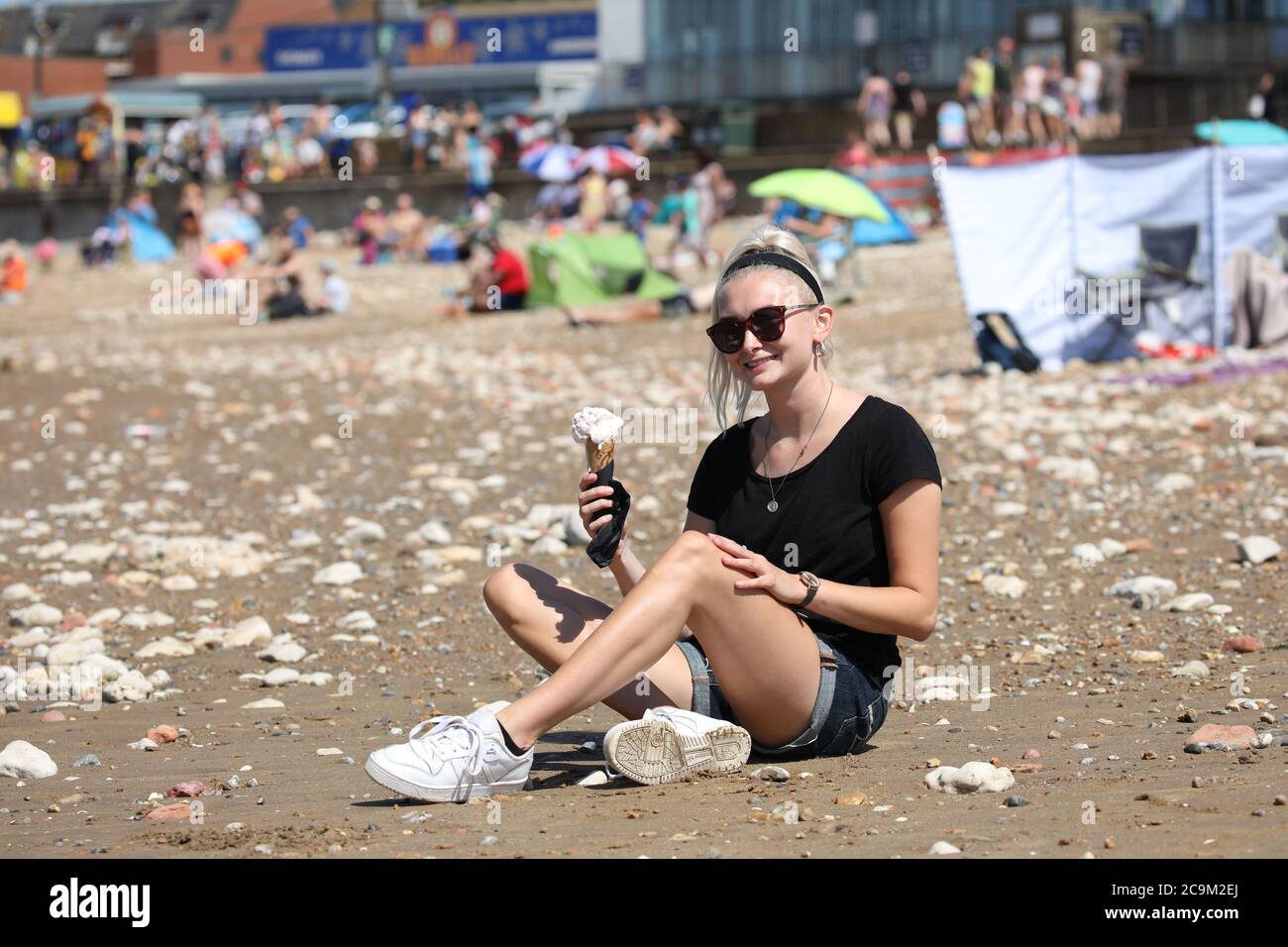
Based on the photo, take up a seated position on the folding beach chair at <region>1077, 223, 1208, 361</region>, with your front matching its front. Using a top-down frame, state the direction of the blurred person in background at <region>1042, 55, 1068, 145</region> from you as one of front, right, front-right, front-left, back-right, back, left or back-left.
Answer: back-right

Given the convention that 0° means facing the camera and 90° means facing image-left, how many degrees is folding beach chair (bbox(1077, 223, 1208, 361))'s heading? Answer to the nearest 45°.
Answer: approximately 45°

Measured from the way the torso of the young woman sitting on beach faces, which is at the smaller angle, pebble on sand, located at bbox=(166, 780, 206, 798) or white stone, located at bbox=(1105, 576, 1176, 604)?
the pebble on sand

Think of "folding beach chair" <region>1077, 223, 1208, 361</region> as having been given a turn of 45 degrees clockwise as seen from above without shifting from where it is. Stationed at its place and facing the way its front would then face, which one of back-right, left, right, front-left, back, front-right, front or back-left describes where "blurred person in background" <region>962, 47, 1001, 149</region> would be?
right

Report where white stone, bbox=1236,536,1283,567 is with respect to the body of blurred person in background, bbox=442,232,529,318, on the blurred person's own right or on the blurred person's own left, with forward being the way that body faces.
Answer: on the blurred person's own left

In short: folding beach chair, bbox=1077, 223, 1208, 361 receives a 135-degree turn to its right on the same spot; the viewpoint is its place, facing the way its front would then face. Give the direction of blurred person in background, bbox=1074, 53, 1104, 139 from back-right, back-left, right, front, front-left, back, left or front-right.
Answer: front
